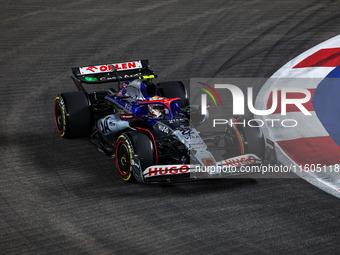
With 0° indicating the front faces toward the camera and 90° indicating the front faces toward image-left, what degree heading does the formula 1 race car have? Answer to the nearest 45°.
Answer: approximately 315°
